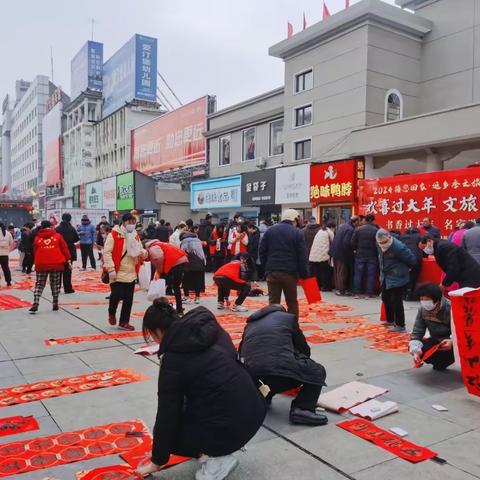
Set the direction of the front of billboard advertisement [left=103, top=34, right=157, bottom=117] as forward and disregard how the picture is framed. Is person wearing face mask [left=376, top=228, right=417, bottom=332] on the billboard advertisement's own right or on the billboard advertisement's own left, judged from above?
on the billboard advertisement's own left

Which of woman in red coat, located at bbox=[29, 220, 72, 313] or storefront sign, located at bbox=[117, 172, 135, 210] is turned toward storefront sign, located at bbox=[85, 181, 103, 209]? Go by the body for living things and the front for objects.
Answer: the woman in red coat

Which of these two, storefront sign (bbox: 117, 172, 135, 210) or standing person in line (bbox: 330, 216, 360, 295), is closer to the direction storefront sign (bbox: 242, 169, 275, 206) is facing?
the standing person in line

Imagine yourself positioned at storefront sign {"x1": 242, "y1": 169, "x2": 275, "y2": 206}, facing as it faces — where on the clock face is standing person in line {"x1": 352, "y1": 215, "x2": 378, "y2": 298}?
The standing person in line is roughly at 10 o'clock from the storefront sign.

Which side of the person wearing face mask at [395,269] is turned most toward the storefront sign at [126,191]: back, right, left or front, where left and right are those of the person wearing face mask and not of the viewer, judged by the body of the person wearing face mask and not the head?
right

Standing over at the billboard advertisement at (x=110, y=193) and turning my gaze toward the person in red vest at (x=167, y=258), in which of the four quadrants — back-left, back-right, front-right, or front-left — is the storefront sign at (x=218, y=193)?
front-left

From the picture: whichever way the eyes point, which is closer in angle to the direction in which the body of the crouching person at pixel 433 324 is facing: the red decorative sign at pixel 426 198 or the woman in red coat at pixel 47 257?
the woman in red coat

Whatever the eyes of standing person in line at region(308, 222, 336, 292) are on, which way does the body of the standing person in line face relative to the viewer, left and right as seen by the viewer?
facing away from the viewer and to the right of the viewer

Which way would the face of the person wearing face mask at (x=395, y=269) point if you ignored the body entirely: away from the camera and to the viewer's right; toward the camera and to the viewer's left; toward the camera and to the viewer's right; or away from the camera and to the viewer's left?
toward the camera and to the viewer's left

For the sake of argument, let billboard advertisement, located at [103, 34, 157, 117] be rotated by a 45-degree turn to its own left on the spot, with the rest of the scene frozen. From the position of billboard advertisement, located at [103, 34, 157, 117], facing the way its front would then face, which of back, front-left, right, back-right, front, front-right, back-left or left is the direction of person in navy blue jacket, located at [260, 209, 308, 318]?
front
